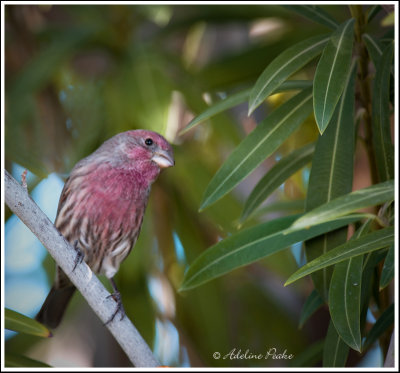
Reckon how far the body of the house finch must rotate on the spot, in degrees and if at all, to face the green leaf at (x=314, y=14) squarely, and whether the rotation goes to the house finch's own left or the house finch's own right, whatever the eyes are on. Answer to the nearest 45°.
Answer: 0° — it already faces it

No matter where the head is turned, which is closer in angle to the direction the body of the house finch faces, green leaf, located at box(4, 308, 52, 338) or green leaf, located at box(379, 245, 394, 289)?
the green leaf, located at box(379, 245, 394, 289)

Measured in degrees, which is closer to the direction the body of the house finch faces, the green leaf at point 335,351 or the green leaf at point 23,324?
the green leaf at point 335,351

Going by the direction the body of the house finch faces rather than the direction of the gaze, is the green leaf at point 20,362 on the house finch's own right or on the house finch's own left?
on the house finch's own right

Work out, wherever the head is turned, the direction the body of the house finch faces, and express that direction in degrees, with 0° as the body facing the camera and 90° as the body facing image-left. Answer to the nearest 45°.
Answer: approximately 315°
